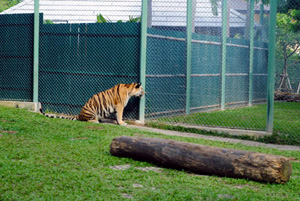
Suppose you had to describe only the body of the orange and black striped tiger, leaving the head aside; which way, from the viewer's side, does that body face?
to the viewer's right

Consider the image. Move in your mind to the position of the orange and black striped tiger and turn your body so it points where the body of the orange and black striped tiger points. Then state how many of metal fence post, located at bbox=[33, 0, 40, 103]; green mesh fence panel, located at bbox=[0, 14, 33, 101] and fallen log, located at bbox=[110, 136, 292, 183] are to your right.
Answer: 1

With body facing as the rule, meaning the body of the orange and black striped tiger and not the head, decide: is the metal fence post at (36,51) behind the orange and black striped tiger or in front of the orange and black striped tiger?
behind

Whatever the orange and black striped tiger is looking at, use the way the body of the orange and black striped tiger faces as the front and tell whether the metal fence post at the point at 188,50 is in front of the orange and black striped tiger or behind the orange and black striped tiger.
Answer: in front

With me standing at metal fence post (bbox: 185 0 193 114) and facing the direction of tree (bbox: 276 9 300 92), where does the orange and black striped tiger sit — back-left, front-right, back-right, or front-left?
back-left

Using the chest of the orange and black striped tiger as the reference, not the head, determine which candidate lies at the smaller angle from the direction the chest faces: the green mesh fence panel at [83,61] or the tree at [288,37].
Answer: the tree

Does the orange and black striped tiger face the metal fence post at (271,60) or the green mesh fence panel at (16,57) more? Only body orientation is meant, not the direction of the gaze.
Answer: the metal fence post

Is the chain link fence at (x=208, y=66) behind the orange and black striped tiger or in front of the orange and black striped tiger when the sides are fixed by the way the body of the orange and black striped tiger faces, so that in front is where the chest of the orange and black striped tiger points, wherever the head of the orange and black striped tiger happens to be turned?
in front

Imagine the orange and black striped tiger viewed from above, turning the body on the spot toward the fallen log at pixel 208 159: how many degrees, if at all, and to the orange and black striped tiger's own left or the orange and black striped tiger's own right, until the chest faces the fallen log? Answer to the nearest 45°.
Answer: approximately 90° to the orange and black striped tiger's own right

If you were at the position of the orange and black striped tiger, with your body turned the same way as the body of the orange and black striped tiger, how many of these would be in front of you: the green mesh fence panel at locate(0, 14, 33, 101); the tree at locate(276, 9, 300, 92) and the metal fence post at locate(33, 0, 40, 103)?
1

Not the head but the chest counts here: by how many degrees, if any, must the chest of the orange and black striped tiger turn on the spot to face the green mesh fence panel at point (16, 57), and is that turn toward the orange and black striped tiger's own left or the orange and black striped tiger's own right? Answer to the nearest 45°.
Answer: approximately 135° to the orange and black striped tiger's own left
